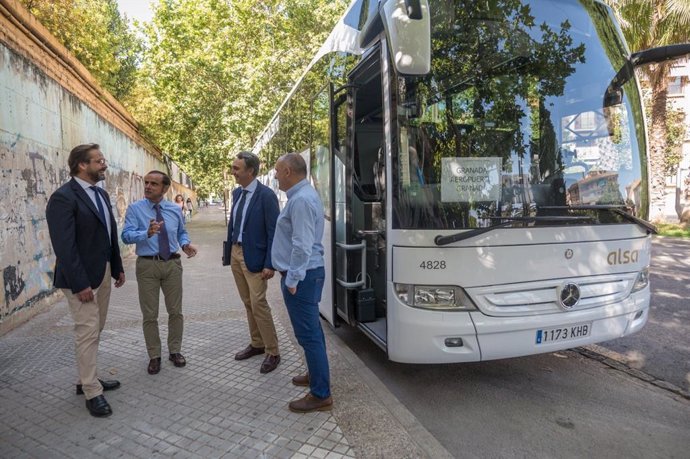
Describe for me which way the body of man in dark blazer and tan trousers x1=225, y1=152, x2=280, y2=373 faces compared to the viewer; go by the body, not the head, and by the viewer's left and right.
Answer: facing the viewer and to the left of the viewer

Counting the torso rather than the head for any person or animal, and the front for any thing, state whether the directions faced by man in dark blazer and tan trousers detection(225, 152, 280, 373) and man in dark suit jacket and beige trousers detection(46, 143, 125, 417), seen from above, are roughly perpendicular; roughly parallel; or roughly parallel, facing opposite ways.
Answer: roughly perpendicular

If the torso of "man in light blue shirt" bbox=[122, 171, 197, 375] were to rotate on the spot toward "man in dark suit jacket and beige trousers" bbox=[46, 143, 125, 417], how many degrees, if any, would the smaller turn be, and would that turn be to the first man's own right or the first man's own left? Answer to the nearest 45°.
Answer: approximately 45° to the first man's own right

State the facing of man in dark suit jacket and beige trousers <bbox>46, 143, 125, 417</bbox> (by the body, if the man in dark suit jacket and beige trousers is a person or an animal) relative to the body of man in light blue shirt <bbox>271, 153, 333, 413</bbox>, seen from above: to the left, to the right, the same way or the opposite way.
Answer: the opposite way

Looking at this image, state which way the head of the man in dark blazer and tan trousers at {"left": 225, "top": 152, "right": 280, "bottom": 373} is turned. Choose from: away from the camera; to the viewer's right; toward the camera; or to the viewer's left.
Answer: to the viewer's left

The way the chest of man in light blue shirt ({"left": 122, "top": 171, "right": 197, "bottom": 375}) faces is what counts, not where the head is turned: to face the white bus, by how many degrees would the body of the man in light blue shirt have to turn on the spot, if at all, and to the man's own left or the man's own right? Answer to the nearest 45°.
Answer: approximately 45° to the man's own left

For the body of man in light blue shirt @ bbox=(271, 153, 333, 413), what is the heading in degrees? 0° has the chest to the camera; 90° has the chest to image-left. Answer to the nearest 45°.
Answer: approximately 90°

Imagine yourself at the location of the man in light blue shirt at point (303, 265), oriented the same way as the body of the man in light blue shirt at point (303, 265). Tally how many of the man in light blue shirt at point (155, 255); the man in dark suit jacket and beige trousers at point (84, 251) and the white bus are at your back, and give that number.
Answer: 1

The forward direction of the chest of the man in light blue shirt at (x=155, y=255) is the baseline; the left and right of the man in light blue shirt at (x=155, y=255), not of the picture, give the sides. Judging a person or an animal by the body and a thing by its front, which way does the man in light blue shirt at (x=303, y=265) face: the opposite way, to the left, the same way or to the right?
to the right

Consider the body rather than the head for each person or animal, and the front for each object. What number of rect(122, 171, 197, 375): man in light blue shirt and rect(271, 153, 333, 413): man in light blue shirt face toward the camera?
1

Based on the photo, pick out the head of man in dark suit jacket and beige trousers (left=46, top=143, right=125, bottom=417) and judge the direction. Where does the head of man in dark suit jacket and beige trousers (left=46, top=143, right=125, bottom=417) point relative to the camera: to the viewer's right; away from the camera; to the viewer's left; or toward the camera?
to the viewer's right

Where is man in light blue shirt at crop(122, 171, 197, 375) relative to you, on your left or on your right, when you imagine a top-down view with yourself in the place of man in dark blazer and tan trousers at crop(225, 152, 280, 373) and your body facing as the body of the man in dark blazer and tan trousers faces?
on your right
